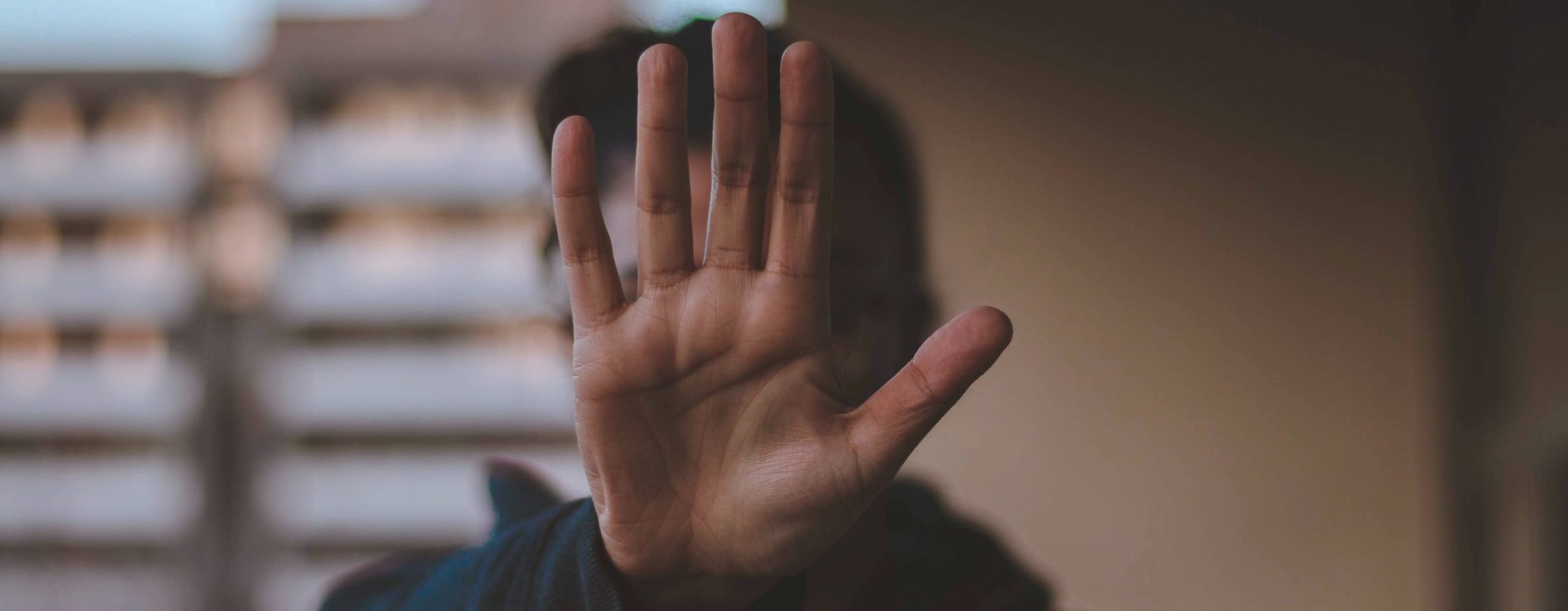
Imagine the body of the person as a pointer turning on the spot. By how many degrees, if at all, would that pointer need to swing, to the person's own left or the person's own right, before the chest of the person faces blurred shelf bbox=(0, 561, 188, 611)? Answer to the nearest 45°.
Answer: approximately 135° to the person's own right

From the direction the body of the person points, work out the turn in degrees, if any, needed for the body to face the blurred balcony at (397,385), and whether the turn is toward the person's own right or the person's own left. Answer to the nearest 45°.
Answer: approximately 180°

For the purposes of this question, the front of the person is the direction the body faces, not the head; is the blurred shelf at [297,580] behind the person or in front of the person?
behind

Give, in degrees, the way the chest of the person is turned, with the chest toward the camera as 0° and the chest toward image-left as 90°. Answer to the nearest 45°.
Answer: approximately 0°

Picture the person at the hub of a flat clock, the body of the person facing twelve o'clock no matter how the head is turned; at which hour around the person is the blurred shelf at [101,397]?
The blurred shelf is roughly at 5 o'clock from the person.

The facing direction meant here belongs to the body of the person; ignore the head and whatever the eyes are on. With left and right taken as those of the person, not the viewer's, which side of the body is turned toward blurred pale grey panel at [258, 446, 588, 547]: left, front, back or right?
back

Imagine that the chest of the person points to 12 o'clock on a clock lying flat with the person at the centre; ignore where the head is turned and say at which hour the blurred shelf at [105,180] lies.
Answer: The blurred shelf is roughly at 5 o'clock from the person.

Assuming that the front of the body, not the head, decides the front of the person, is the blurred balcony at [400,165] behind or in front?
behind
